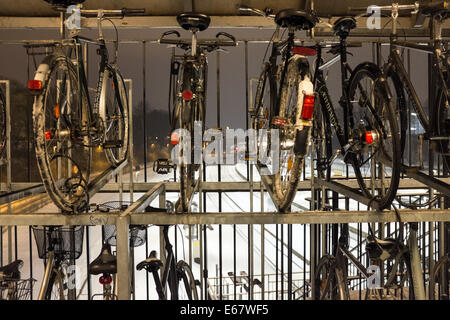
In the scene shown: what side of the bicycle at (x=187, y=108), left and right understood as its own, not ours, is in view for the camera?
back

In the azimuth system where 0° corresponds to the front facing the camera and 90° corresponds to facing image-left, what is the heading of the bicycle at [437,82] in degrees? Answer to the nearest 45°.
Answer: approximately 135°

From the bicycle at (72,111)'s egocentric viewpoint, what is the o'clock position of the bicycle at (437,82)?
the bicycle at (437,82) is roughly at 2 o'clock from the bicycle at (72,111).

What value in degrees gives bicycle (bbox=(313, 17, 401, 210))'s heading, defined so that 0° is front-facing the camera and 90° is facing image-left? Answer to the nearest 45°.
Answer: approximately 135°

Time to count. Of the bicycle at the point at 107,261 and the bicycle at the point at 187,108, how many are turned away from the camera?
2

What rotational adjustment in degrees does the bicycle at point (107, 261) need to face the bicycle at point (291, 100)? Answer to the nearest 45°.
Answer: approximately 90° to its right

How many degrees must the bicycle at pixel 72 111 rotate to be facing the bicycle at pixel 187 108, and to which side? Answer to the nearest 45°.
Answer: approximately 90° to its right

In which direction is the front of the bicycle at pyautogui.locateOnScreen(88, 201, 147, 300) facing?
away from the camera
